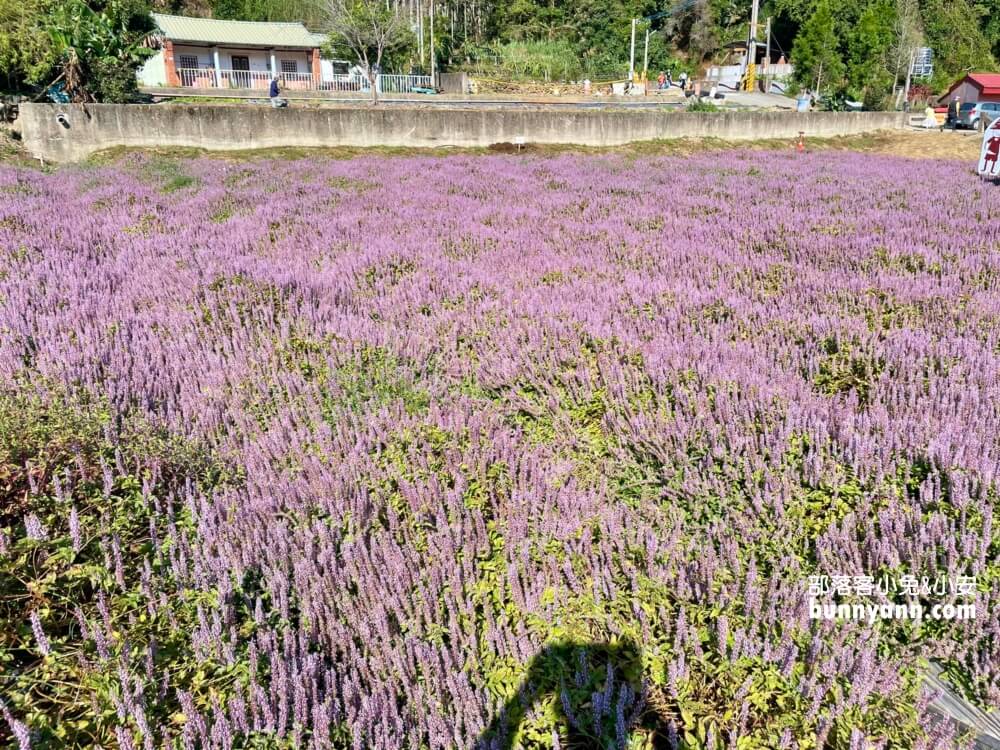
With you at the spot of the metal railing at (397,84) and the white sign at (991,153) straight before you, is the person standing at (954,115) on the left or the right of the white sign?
left

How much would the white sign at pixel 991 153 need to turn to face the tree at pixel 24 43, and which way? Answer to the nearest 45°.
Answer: approximately 90° to its right

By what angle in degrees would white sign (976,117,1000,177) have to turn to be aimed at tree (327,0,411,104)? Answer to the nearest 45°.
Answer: approximately 135° to its right

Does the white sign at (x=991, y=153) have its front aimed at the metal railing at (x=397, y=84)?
no

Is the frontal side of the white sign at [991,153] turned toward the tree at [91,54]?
no

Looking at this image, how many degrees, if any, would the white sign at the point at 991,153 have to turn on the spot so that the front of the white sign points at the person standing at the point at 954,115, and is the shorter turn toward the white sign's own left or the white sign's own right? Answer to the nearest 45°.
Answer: approximately 180°

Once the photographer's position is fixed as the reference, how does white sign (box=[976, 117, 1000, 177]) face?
facing the viewer

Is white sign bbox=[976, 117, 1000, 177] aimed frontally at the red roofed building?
no
